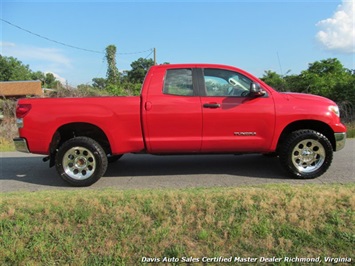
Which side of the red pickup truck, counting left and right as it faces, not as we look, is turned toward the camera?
right

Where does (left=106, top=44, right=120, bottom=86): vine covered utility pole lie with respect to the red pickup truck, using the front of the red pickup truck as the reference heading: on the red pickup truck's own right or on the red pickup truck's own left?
on the red pickup truck's own left
